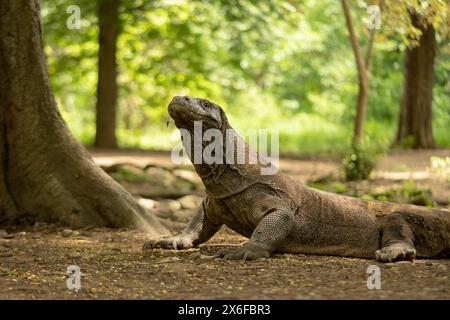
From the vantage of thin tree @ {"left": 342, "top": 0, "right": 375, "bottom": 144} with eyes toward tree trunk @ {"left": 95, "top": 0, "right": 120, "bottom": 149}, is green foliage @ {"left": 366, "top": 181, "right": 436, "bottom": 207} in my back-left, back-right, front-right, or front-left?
back-left

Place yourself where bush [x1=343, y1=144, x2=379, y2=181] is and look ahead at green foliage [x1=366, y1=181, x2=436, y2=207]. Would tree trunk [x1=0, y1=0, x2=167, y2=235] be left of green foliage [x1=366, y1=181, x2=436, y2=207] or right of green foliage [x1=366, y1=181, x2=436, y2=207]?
right

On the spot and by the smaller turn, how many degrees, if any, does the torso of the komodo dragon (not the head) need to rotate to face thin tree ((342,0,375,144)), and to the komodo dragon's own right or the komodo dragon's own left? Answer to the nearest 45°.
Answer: approximately 90° to the komodo dragon's own right

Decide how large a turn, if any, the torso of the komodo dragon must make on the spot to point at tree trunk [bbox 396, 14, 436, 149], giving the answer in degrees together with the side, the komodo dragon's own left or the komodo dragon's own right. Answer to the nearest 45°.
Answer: approximately 90° to the komodo dragon's own right

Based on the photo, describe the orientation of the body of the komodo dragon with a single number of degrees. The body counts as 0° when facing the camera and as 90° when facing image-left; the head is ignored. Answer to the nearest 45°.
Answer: approximately 90°

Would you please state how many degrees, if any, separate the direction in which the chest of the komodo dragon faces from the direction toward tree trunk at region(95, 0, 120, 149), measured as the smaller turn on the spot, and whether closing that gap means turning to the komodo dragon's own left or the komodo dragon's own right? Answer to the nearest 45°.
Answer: approximately 90° to the komodo dragon's own right

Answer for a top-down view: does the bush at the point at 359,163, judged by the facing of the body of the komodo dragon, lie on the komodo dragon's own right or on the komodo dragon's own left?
on the komodo dragon's own right

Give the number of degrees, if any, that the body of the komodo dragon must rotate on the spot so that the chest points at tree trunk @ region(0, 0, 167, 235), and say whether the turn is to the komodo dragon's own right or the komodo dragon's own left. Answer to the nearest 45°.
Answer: approximately 45° to the komodo dragon's own right
